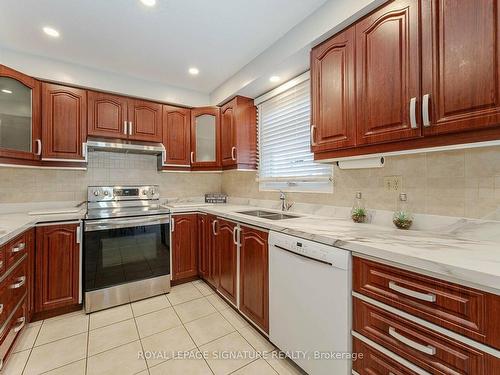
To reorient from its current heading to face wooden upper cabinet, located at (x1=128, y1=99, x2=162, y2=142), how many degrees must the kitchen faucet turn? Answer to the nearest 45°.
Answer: approximately 45° to its right

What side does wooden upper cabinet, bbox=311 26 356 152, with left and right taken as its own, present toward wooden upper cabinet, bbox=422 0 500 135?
left

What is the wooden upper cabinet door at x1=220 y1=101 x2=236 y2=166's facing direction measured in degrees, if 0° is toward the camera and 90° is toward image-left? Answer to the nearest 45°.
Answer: approximately 45°

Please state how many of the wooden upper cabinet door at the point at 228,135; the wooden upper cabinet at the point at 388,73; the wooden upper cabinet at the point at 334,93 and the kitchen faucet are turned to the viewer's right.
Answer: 0

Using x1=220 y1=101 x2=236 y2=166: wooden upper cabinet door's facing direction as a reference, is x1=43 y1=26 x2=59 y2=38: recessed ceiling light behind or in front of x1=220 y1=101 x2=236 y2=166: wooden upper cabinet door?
in front

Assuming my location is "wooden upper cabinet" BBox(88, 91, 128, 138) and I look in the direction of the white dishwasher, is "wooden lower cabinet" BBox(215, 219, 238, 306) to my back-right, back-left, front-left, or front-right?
front-left

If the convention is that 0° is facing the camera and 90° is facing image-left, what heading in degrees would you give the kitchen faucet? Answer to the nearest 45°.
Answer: approximately 45°

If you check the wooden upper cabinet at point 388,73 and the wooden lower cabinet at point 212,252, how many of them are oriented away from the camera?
0

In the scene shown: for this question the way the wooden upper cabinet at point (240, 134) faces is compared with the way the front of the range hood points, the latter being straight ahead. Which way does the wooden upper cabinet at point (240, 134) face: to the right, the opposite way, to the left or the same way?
to the right

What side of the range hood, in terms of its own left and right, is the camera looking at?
front

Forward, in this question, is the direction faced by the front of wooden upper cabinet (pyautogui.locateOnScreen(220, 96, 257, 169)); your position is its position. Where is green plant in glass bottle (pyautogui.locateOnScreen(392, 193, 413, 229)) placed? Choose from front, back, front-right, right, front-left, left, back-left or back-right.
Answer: left

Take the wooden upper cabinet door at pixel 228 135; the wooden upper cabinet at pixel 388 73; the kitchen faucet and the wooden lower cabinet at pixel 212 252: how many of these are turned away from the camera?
0

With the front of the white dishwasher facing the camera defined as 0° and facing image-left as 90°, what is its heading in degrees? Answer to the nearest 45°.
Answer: approximately 45°

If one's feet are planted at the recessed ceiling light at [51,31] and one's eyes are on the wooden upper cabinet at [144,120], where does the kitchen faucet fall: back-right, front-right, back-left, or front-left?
front-right

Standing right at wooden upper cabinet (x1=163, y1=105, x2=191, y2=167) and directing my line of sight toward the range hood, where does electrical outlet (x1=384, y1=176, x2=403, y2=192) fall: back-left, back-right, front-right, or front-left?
back-left
